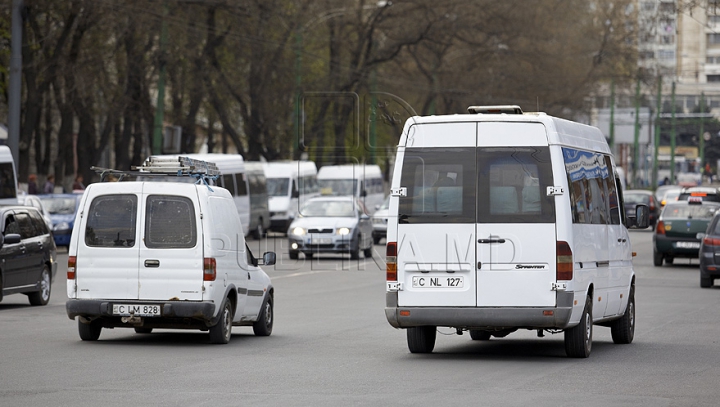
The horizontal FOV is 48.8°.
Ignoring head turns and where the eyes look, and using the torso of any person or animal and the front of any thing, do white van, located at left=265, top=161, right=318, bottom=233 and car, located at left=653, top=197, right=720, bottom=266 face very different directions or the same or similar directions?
very different directions

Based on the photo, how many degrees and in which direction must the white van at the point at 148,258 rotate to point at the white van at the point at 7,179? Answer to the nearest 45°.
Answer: approximately 45° to its left

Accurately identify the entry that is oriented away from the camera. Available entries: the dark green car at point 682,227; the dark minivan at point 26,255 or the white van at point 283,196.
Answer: the dark green car

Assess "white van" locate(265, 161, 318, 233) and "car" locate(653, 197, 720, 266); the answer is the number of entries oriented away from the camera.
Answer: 1

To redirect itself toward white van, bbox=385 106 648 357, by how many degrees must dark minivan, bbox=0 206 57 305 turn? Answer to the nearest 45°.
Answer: approximately 90° to its left

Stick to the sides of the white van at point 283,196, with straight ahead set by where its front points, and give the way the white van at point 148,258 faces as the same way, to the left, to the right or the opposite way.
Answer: the opposite way

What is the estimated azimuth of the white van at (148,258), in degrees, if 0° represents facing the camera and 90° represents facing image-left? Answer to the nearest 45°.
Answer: approximately 225°

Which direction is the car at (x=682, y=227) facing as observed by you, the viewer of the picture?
facing away from the viewer
